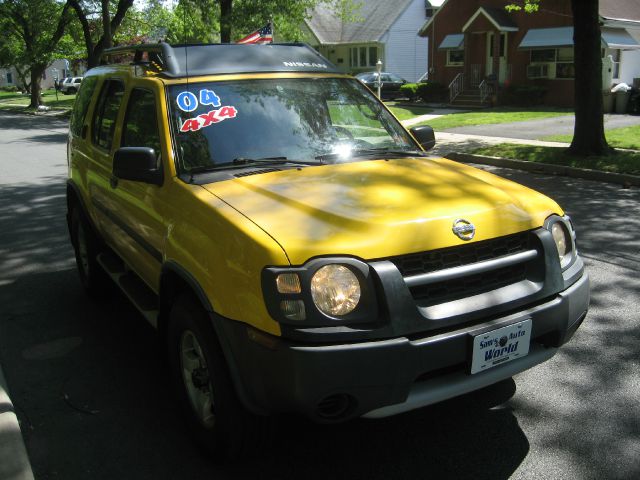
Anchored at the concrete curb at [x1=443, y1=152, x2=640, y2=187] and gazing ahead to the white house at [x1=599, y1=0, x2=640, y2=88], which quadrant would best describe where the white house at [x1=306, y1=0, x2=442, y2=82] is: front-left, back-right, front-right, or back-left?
front-left

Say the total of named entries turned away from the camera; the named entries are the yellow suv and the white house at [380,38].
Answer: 0

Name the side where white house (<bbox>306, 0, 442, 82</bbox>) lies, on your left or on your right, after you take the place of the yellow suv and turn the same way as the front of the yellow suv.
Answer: on your left

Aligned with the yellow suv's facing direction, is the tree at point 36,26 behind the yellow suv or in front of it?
behind

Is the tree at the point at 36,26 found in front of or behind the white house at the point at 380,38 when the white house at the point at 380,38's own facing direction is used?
in front

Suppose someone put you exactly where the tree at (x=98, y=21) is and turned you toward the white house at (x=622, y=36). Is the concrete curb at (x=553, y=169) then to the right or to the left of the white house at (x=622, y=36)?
right

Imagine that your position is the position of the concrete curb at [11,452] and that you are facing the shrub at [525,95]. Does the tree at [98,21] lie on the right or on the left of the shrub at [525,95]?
left

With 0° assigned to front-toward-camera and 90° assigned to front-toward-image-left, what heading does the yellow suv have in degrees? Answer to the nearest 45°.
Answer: approximately 315°

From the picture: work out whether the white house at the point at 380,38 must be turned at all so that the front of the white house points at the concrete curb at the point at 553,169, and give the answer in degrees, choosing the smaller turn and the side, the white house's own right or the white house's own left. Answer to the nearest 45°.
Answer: approximately 45° to the white house's own left

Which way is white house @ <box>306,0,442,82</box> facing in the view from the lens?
facing the viewer and to the left of the viewer

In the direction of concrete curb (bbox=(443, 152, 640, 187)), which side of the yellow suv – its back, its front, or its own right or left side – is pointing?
left

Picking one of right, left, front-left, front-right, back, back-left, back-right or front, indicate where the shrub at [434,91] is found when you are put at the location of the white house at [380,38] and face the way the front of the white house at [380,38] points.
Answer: front-left
